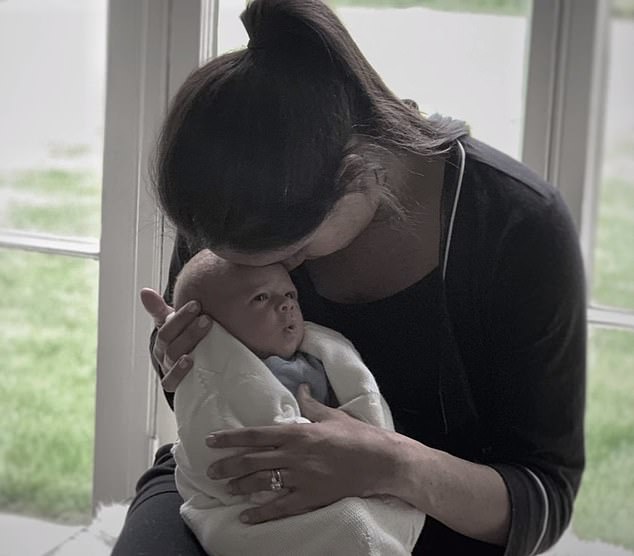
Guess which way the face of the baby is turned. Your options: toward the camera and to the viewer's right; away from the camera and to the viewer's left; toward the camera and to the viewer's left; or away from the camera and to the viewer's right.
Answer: toward the camera and to the viewer's right

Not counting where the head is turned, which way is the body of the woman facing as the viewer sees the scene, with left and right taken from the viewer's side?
facing the viewer and to the left of the viewer

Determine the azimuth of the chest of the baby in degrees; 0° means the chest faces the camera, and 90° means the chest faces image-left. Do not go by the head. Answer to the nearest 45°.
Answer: approximately 315°

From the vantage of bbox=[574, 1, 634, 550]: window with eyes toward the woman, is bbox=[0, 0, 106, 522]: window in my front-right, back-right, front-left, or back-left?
front-right

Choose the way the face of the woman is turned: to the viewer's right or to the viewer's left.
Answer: to the viewer's left
